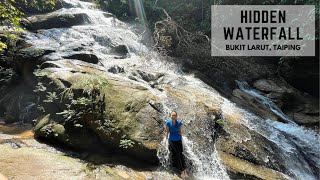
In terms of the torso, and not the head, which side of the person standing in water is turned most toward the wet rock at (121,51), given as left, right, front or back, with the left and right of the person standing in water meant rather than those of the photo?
back

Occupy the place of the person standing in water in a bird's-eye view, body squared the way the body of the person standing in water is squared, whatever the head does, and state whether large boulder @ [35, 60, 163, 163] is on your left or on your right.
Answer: on your right

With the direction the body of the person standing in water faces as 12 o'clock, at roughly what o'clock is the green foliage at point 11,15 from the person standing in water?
The green foliage is roughly at 4 o'clock from the person standing in water.

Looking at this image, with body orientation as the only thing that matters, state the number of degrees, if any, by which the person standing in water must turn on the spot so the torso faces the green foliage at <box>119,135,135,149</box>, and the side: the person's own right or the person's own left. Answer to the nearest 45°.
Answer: approximately 90° to the person's own right

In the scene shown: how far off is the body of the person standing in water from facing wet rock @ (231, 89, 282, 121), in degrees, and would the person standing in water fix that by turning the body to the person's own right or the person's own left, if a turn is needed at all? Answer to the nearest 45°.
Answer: approximately 135° to the person's own left

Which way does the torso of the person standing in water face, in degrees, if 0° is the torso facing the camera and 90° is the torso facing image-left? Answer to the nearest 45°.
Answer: approximately 0°

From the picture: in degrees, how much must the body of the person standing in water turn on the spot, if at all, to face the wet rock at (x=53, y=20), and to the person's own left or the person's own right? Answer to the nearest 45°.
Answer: approximately 135° to the person's own right

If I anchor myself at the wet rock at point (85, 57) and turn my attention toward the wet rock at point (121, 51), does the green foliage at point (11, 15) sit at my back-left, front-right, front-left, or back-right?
back-left

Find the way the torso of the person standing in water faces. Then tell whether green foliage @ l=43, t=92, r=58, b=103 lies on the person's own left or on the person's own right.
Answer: on the person's own right

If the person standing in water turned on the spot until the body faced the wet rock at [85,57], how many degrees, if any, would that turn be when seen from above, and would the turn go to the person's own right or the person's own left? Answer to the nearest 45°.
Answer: approximately 135° to the person's own right
